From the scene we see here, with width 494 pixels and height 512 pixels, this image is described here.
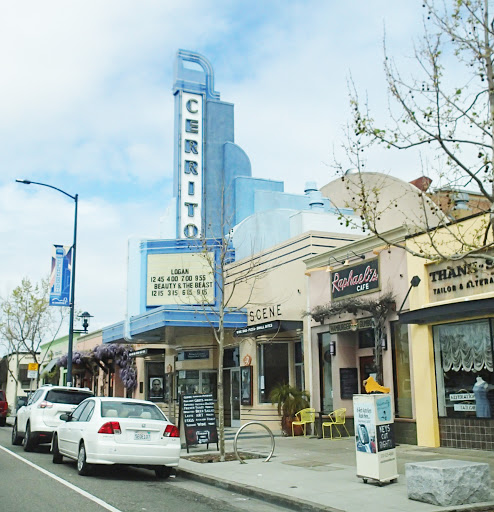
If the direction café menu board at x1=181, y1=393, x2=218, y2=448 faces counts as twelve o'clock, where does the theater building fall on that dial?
The theater building is roughly at 6 o'clock from the café menu board.

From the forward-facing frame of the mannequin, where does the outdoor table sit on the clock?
The outdoor table is roughly at 3 o'clock from the mannequin.

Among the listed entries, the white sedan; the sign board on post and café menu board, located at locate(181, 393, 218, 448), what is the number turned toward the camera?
2

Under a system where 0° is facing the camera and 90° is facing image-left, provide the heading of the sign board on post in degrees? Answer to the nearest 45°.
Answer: approximately 0°

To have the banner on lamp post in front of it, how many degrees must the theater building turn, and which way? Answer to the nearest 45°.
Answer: approximately 45° to its right

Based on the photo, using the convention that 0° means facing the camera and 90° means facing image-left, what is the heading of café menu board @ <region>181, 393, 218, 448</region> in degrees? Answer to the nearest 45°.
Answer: approximately 0°

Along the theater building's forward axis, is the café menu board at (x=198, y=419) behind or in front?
in front

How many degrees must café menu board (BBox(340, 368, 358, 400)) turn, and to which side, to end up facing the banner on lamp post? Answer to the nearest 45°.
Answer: approximately 45° to its right

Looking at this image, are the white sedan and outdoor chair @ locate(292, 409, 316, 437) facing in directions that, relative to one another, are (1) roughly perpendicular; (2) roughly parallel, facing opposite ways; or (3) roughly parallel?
roughly perpendicular

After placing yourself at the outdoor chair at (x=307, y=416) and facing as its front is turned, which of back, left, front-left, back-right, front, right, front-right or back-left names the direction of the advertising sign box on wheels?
front-left

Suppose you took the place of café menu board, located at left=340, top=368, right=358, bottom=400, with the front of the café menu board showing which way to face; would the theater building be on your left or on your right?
on your right

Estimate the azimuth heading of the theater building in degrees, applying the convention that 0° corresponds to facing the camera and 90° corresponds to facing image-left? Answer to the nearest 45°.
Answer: approximately 45°
